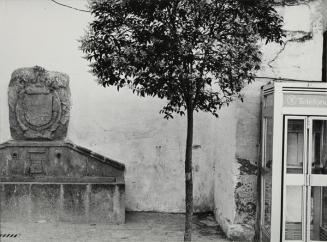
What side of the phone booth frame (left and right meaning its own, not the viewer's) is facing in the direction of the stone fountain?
right

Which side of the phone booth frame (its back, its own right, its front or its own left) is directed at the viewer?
front
